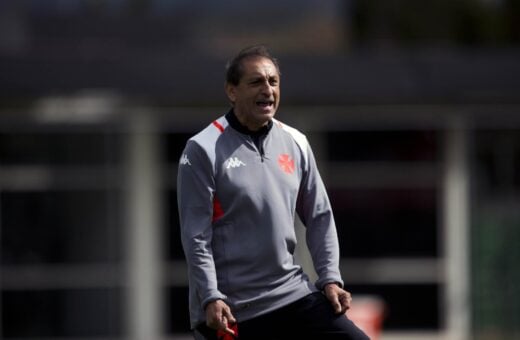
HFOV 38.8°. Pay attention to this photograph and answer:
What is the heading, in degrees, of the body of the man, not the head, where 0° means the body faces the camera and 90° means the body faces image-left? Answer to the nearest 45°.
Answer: approximately 315°
